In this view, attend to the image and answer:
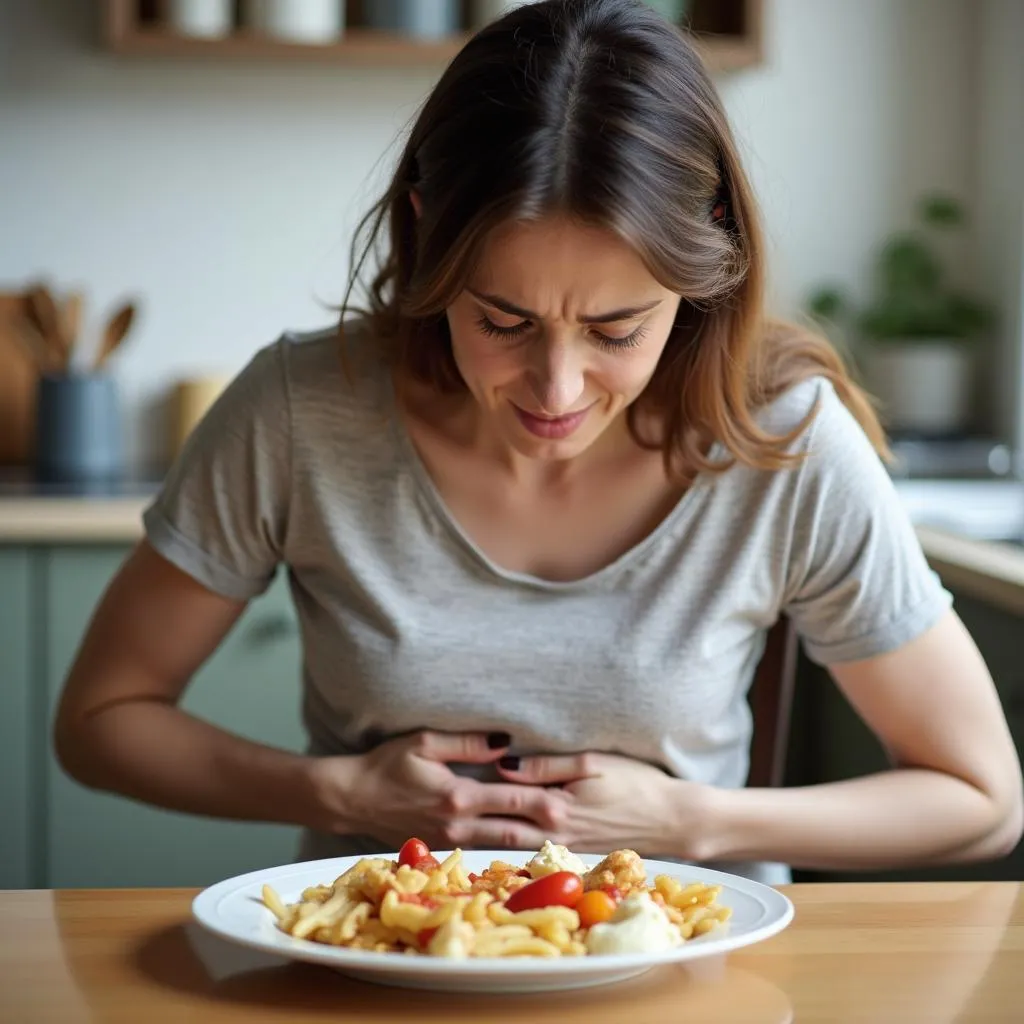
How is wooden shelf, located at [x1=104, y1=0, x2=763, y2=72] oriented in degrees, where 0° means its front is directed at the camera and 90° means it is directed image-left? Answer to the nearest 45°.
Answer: approximately 0°

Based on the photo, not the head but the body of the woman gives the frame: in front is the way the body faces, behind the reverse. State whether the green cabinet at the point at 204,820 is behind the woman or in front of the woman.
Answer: behind

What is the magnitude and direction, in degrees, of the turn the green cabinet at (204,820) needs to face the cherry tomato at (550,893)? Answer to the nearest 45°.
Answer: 0° — it already faces it

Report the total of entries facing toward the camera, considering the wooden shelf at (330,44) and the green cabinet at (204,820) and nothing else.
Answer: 2

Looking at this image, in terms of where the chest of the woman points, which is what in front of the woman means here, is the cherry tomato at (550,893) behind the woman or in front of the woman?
in front
